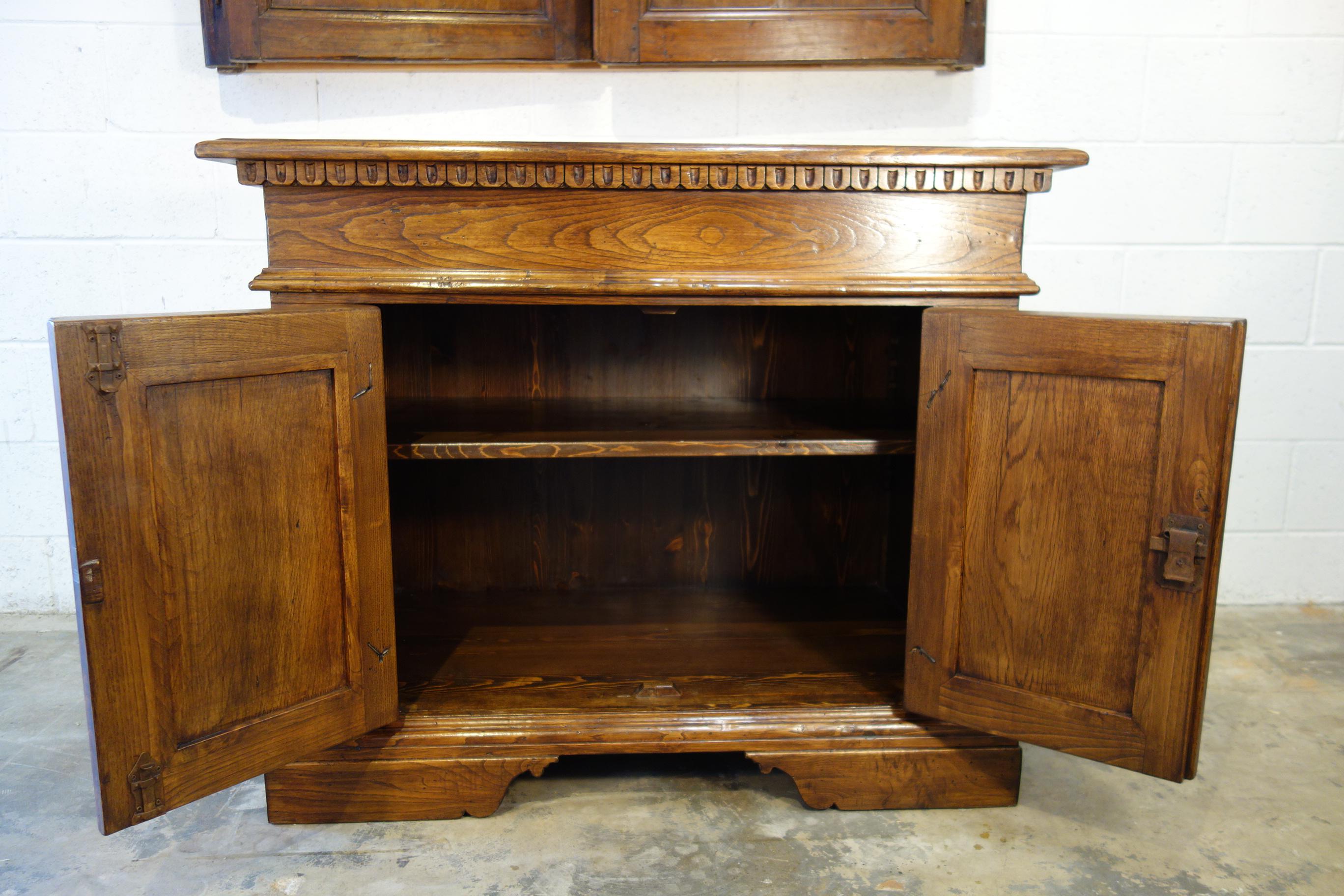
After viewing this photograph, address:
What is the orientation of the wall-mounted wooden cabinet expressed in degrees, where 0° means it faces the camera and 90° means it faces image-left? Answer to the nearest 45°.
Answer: approximately 0°

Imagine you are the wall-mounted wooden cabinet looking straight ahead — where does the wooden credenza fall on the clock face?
The wooden credenza is roughly at 12 o'clock from the wall-mounted wooden cabinet.

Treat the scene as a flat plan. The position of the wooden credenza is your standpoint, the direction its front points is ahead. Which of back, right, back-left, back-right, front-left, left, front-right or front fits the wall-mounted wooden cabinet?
back

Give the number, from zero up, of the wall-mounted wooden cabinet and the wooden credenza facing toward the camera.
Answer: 2

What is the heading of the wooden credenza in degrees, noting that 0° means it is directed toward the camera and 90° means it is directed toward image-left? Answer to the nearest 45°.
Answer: approximately 0°
